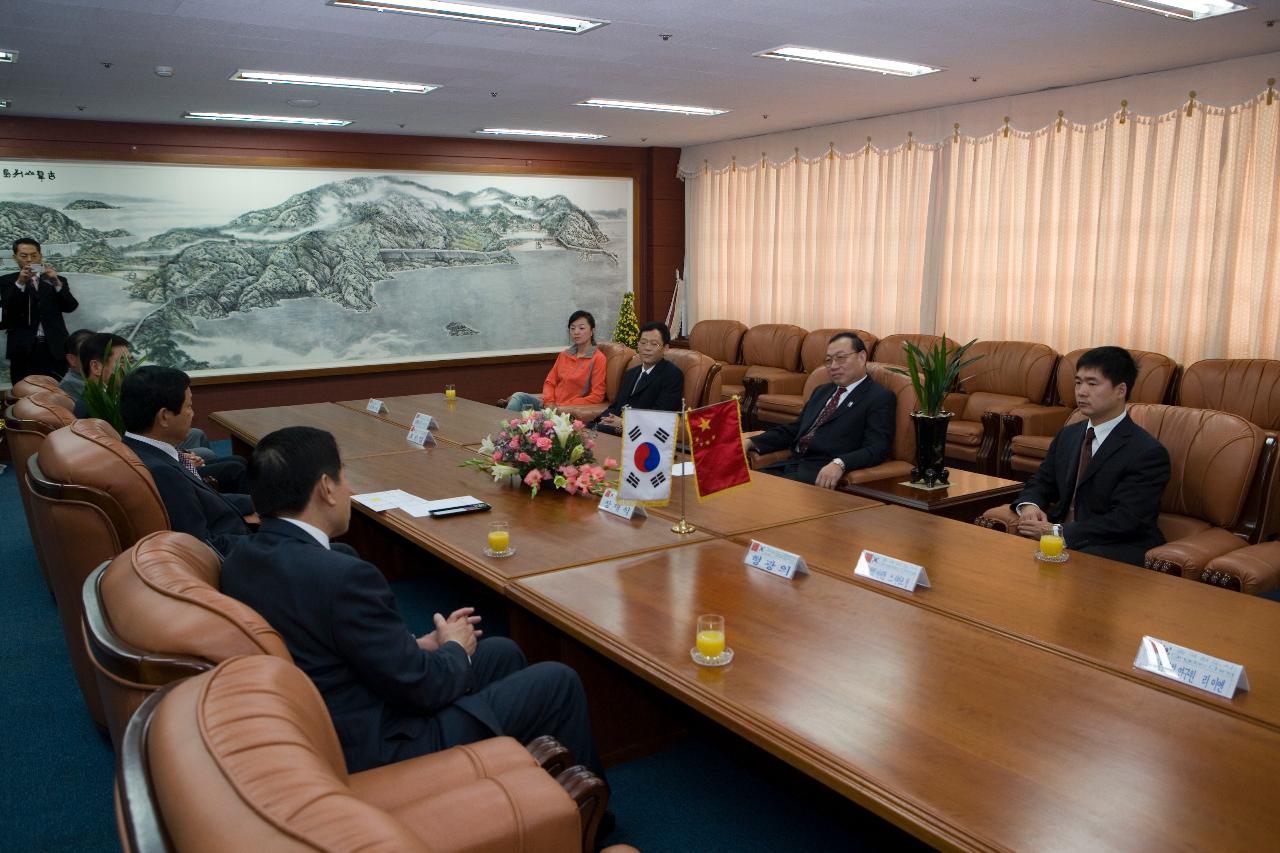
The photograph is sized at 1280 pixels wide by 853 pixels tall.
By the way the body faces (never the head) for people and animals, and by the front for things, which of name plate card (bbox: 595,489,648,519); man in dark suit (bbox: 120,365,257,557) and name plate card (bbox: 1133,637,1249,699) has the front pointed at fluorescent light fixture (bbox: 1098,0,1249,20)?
the man in dark suit

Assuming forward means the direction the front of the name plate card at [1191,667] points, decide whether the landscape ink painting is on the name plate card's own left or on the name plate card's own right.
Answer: on the name plate card's own right

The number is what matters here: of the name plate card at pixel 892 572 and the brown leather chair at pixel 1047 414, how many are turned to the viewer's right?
0

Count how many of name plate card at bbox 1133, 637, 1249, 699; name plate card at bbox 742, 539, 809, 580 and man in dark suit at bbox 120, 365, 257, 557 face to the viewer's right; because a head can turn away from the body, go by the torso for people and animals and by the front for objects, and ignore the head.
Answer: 1

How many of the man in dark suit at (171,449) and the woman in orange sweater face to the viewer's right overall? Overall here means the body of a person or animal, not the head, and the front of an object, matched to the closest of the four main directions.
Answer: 1

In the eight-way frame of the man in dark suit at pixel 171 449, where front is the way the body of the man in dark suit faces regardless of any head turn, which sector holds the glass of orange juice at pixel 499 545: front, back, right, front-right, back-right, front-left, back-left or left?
front-right

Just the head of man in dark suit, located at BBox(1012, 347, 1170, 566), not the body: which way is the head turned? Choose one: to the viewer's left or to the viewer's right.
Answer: to the viewer's left

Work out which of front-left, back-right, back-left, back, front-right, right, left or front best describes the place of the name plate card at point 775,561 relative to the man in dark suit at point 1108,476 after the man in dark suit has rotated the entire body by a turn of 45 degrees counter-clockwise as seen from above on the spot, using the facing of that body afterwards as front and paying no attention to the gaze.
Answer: front-right

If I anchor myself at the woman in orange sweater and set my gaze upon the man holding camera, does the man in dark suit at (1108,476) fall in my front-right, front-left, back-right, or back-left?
back-left

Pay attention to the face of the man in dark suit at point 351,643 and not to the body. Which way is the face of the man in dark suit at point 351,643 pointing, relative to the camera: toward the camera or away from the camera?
away from the camera

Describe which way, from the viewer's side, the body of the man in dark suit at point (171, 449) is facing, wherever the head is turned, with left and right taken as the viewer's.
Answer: facing to the right of the viewer

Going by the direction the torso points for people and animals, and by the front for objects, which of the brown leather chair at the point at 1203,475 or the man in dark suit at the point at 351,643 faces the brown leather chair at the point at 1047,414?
the man in dark suit

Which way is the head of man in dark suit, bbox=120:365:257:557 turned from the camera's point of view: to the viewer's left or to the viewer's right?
to the viewer's right

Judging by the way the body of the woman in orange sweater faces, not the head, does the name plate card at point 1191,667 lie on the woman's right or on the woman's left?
on the woman's left

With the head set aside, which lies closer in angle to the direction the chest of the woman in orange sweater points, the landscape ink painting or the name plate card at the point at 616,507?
the name plate card

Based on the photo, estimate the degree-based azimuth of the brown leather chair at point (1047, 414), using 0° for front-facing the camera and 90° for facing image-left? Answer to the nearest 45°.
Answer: approximately 45°

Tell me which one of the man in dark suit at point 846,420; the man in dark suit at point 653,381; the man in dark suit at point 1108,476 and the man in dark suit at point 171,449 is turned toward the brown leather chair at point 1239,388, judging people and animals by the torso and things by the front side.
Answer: the man in dark suit at point 171,449
